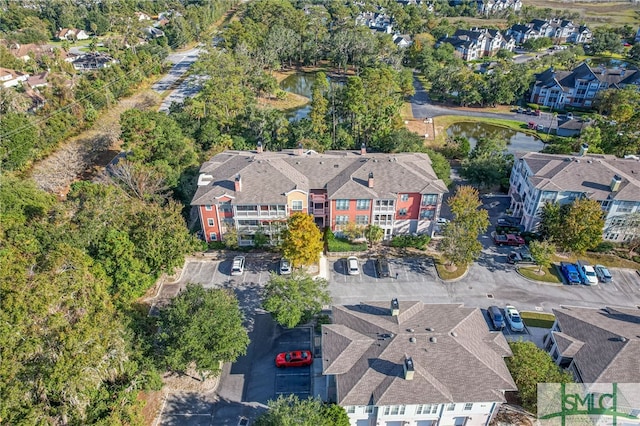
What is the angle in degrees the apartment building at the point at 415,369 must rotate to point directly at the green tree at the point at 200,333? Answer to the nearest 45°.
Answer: approximately 90° to its right

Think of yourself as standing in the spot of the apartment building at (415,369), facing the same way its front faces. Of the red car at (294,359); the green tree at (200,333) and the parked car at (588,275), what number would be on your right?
2

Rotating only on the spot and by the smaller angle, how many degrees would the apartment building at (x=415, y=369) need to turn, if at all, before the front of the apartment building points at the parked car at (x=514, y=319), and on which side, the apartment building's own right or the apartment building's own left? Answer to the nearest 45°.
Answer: approximately 135° to the apartment building's own left

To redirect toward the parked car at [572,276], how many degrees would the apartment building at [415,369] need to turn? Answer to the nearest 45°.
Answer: approximately 135° to its left

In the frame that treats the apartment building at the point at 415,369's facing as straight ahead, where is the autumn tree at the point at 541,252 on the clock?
The autumn tree is roughly at 7 o'clock from the apartment building.

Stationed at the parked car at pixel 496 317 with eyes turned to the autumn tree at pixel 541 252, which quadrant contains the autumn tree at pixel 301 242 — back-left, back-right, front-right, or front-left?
back-left

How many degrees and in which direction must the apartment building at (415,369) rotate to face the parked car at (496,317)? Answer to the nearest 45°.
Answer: approximately 135° to its left

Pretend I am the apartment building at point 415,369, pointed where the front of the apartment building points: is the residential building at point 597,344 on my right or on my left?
on my left

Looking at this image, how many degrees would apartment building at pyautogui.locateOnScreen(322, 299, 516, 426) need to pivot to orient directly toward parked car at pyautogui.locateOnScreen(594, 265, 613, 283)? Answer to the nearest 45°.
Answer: approximately 135° to its left
